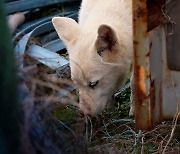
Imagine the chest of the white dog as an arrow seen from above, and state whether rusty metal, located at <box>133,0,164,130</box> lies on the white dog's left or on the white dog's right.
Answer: on the white dog's left

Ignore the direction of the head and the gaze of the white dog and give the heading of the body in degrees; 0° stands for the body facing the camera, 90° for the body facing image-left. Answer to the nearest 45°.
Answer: approximately 45°
